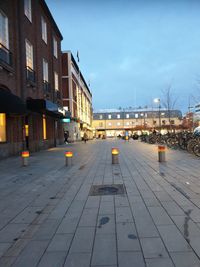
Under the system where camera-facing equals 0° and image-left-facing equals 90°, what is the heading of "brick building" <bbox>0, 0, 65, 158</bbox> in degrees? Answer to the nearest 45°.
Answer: approximately 270°
